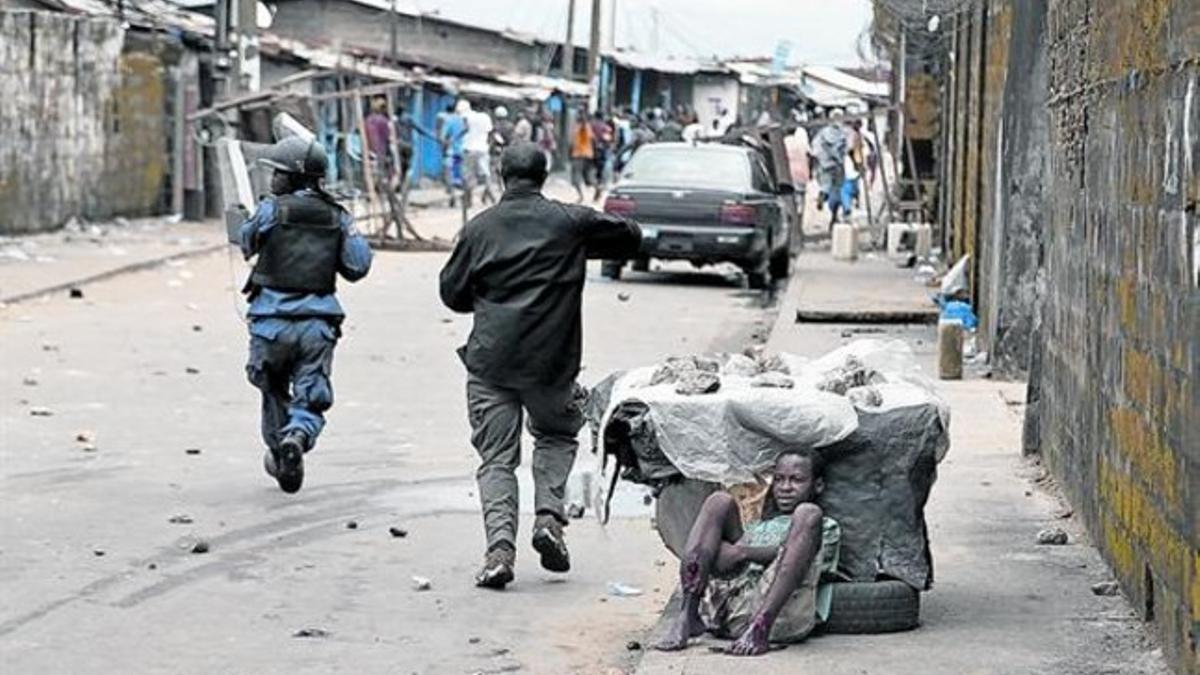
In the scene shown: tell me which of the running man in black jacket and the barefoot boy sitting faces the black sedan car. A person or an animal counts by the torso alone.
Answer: the running man in black jacket

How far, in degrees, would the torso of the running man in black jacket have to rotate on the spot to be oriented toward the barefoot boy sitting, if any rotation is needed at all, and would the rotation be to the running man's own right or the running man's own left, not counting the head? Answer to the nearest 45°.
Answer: approximately 135° to the running man's own right

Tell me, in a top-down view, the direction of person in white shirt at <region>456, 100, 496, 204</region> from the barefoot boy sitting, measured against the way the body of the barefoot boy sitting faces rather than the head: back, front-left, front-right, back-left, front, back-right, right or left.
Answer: back-right

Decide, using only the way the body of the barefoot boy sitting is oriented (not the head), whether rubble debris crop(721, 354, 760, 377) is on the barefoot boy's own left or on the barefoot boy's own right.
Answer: on the barefoot boy's own right

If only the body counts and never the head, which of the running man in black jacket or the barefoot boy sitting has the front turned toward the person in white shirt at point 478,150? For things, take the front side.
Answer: the running man in black jacket

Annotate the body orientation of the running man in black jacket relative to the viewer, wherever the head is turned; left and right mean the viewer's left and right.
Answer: facing away from the viewer

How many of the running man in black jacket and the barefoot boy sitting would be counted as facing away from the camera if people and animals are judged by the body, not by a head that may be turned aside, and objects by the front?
1

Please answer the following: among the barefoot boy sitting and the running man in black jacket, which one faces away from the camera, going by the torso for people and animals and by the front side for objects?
the running man in black jacket

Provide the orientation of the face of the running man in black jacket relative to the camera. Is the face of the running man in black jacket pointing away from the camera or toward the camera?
away from the camera

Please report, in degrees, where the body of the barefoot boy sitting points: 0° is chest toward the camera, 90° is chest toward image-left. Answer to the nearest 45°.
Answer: approximately 45°
